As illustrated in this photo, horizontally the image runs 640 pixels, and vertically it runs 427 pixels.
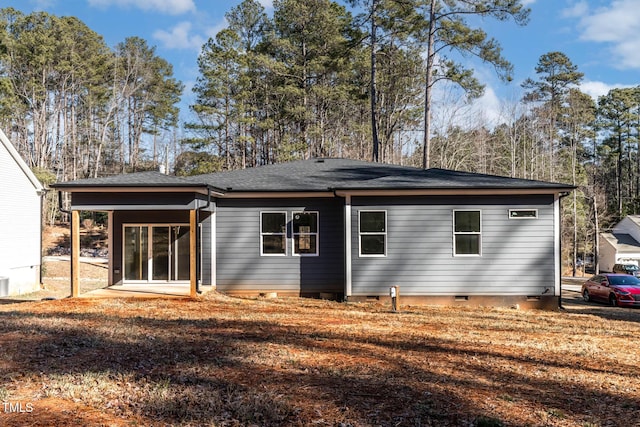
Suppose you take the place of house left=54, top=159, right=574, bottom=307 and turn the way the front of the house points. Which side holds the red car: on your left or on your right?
on your right

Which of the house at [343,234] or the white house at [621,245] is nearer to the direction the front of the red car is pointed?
the house

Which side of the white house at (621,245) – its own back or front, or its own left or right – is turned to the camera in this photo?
front

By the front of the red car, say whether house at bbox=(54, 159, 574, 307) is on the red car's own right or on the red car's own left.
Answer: on the red car's own right

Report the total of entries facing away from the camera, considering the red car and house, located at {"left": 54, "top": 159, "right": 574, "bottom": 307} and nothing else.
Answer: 1

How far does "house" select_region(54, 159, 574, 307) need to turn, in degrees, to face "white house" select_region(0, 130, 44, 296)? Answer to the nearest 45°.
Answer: approximately 45° to its left

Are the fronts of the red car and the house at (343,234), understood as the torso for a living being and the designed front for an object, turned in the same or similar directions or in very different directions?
very different directions

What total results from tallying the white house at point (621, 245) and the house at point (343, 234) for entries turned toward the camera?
1

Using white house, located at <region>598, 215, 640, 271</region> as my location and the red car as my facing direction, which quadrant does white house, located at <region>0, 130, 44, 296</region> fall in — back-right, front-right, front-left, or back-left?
front-right

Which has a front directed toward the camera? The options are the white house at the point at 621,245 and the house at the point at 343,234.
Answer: the white house

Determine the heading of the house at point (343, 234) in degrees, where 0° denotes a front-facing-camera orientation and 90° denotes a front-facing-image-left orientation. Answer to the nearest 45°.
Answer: approximately 180°

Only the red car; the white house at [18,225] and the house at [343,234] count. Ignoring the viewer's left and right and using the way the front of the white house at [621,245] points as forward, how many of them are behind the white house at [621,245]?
0

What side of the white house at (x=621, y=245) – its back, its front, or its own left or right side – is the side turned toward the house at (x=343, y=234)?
front
